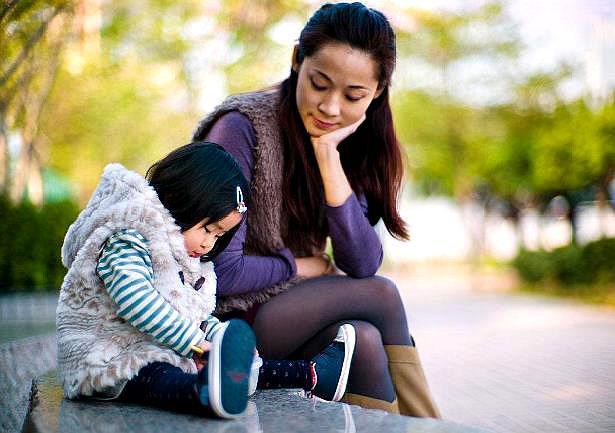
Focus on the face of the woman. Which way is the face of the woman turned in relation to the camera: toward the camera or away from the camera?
toward the camera

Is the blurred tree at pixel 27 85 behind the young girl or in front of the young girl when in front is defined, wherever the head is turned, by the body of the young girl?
behind

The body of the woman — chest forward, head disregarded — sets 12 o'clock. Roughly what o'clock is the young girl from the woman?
The young girl is roughly at 3 o'clock from the woman.

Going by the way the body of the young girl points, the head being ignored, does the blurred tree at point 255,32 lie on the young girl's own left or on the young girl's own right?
on the young girl's own left

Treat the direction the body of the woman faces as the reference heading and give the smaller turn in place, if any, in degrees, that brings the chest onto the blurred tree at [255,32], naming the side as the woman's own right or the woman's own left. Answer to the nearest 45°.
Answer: approximately 135° to the woman's own left

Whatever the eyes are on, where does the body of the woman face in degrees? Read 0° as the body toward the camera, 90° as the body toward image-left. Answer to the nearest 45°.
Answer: approximately 315°

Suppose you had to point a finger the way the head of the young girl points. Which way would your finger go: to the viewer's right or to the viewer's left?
to the viewer's right

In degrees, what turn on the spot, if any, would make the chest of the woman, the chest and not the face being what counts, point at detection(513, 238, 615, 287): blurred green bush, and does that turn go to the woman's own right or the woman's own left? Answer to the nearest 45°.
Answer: approximately 90° to the woman's own left

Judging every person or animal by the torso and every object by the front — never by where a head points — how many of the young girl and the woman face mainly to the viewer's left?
0

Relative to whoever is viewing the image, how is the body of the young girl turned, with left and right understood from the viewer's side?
facing the viewer and to the right of the viewer

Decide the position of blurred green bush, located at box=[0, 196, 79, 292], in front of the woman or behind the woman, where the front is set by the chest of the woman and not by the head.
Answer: behind

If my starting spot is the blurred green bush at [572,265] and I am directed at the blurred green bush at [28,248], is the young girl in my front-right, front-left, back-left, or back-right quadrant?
front-left

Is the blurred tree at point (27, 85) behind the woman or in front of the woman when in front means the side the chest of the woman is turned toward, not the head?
behind
